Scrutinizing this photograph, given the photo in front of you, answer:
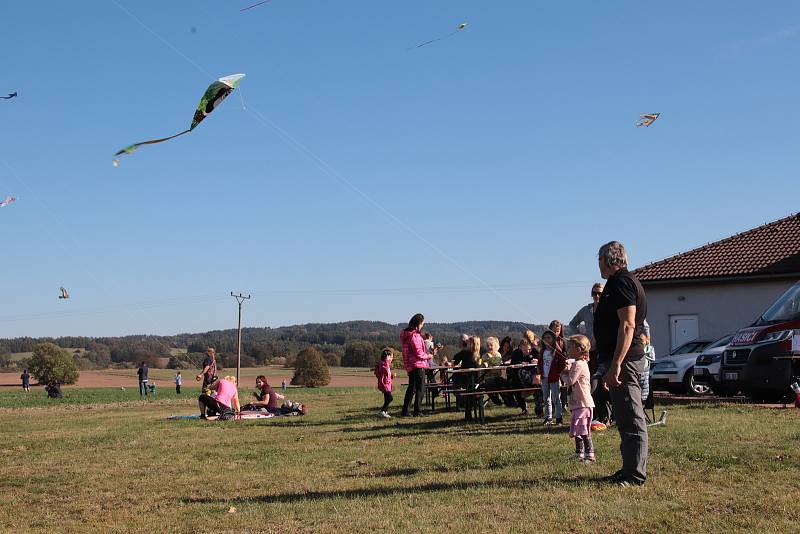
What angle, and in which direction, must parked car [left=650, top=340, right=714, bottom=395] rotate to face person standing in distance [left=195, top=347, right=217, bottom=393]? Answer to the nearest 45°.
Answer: approximately 45° to its right

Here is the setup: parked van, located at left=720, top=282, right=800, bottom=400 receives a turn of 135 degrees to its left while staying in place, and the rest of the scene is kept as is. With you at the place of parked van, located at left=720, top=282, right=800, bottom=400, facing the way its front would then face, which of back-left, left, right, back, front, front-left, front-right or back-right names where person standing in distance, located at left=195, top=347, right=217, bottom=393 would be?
back

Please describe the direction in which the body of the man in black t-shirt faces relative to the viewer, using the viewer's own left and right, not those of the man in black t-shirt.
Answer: facing to the left of the viewer

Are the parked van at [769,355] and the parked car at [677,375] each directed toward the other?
no

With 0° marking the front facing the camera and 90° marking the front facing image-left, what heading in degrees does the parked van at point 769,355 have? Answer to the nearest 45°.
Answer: approximately 45°

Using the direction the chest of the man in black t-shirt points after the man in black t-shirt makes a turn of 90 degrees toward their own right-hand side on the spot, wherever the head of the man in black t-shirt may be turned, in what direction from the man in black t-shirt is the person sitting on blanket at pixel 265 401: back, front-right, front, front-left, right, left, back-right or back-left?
front-left

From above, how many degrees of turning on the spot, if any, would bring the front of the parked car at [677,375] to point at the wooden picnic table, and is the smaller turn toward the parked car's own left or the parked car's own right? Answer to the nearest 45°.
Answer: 0° — it already faces it

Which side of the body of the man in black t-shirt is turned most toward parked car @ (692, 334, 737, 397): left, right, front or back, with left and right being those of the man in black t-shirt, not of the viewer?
right

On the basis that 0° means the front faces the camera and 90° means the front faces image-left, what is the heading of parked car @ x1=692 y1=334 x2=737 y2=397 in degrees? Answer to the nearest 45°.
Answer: approximately 45°

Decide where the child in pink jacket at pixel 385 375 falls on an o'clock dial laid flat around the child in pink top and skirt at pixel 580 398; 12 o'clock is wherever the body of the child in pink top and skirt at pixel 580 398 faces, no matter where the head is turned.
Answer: the child in pink jacket at pixel 385 375 is roughly at 2 o'clock from the child in pink top and skirt at pixel 580 398.

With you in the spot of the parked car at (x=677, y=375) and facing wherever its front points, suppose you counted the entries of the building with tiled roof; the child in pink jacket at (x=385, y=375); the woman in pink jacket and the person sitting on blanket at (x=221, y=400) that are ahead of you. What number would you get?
3

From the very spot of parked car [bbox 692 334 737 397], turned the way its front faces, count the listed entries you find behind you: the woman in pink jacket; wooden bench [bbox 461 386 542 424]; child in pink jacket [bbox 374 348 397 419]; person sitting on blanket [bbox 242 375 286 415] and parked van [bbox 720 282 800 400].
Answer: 0

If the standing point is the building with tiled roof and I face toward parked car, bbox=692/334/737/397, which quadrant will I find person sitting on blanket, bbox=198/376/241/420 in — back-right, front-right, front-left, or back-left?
front-right

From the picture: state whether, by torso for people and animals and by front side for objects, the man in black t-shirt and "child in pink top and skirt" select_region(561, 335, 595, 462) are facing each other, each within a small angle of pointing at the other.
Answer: no

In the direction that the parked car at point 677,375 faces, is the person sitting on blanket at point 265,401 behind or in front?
in front
